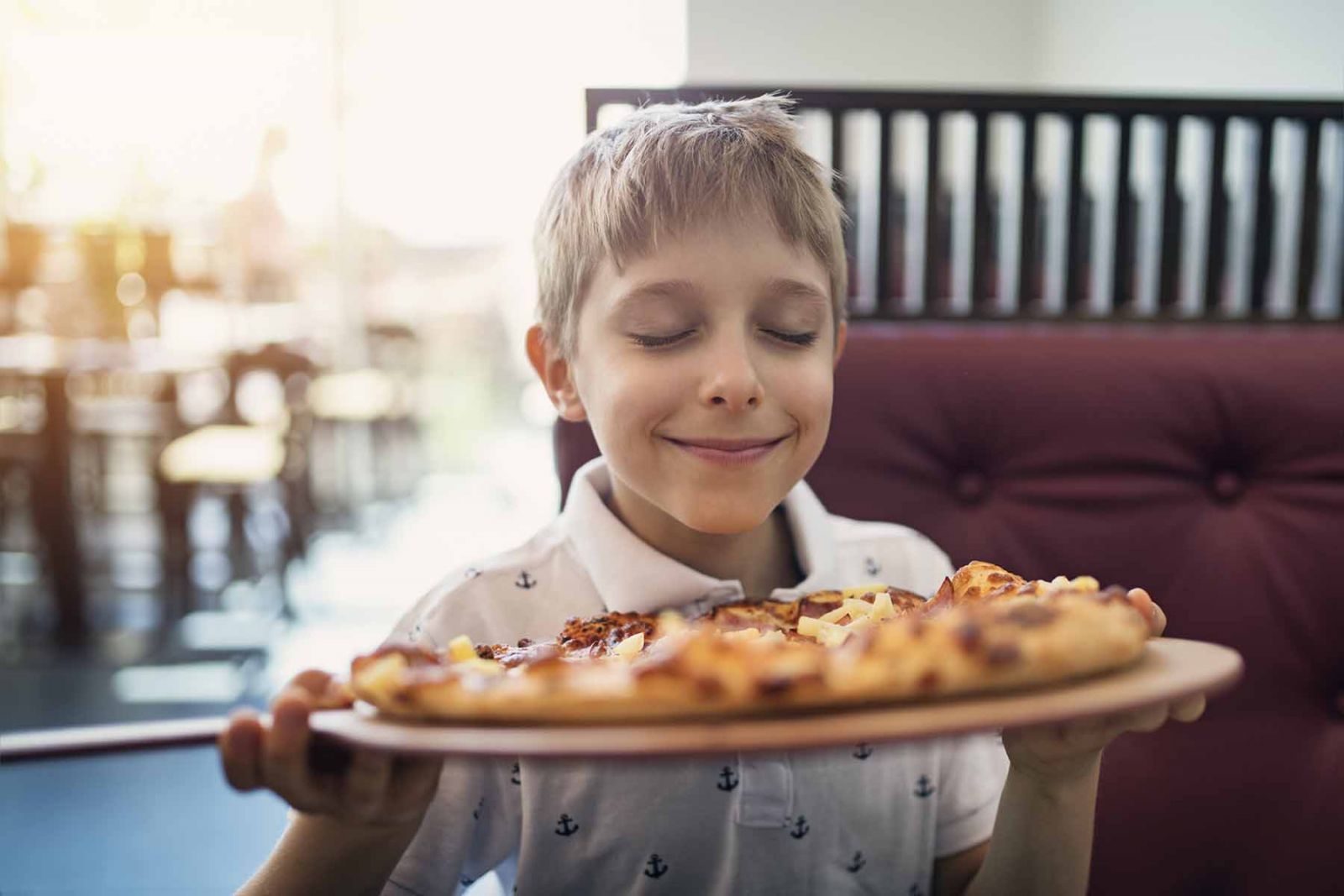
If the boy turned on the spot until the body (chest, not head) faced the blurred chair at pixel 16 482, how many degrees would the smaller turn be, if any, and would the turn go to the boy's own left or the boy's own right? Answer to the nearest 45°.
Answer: approximately 135° to the boy's own right

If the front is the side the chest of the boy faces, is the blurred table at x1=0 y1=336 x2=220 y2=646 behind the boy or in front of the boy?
behind

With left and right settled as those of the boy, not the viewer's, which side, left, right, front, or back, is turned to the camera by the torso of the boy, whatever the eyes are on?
front

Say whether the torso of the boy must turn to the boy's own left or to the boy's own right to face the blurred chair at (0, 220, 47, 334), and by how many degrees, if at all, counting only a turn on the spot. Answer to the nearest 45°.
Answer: approximately 135° to the boy's own right

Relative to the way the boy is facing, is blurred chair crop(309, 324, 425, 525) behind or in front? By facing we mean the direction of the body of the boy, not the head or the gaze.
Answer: behind
